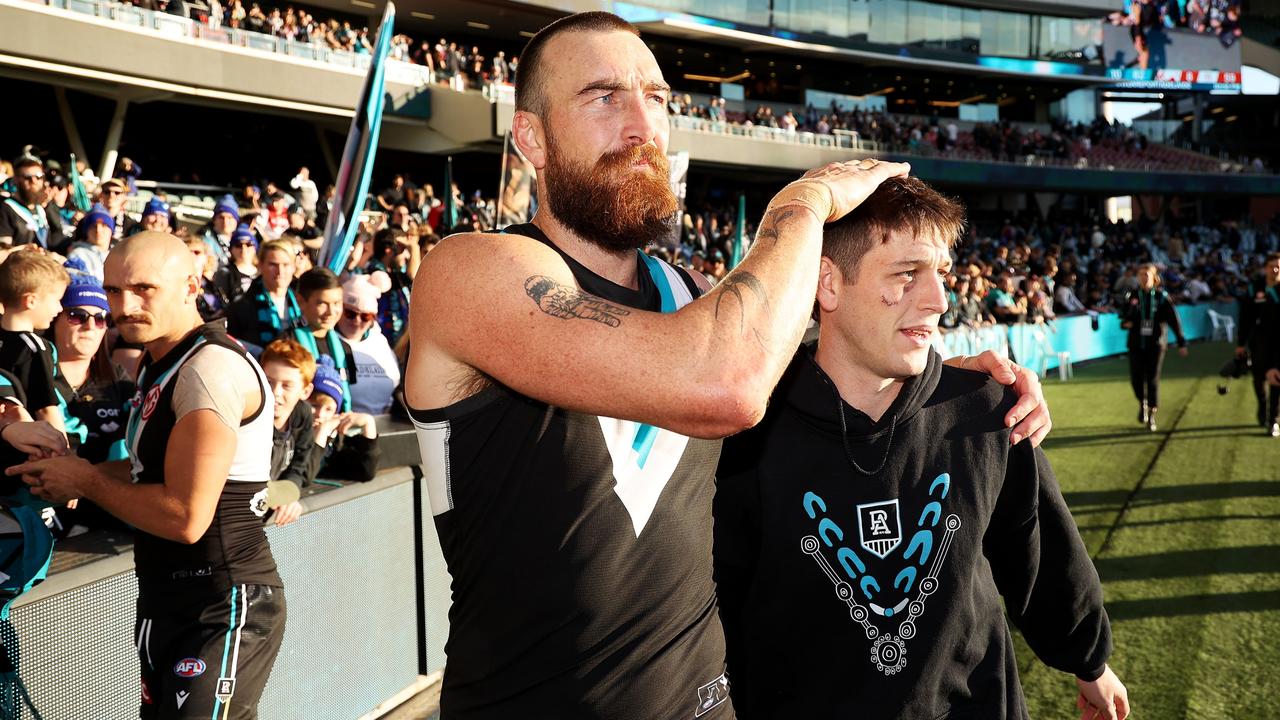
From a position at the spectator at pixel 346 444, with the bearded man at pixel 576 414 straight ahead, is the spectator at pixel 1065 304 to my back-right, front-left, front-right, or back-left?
back-left

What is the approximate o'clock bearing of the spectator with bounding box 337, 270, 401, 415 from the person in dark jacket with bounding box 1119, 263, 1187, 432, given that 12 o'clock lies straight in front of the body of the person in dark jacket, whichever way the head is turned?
The spectator is roughly at 1 o'clock from the person in dark jacket.

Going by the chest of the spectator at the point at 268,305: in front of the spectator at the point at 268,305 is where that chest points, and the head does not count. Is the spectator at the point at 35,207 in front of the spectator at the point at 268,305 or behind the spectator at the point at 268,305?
behind

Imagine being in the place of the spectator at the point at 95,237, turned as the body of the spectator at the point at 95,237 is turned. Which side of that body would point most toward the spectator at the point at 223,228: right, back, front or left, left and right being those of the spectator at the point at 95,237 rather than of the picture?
left

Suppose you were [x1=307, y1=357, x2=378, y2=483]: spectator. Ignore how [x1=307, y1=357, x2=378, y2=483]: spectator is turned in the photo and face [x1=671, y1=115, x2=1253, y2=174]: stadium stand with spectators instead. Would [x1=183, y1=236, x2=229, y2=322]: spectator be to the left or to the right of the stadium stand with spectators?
left

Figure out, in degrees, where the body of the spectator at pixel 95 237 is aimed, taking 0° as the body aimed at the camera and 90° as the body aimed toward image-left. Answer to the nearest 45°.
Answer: approximately 315°

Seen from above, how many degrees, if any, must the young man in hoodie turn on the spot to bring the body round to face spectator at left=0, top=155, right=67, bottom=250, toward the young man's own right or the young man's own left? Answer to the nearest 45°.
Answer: approximately 135° to the young man's own right

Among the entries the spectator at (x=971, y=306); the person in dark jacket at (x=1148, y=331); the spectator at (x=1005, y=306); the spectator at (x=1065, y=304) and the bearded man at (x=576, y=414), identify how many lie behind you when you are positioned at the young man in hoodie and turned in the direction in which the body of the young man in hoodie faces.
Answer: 4
